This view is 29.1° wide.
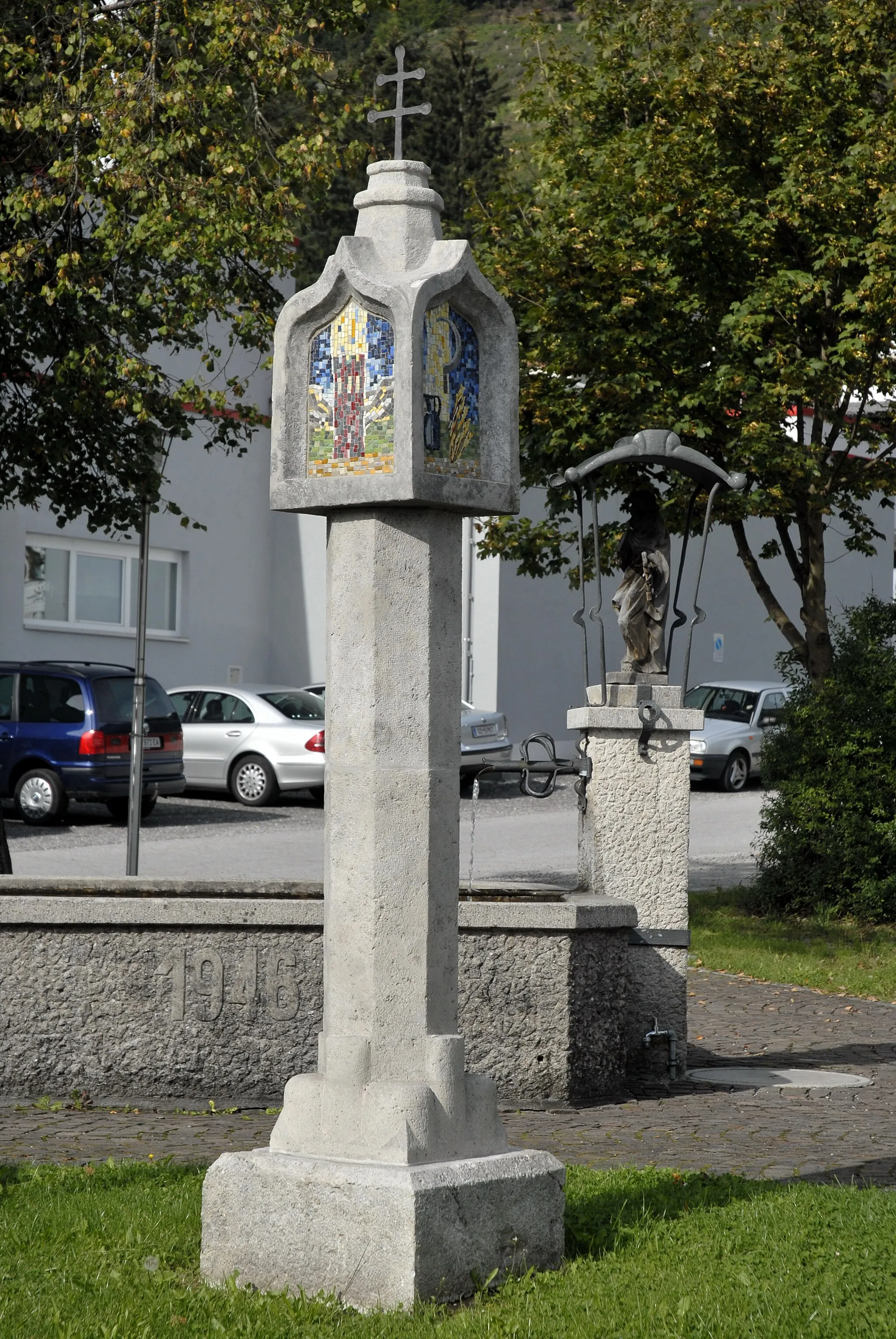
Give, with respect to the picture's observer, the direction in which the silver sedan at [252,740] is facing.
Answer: facing away from the viewer and to the left of the viewer

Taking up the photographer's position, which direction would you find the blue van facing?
facing away from the viewer and to the left of the viewer

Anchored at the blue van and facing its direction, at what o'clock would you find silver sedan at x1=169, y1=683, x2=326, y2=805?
The silver sedan is roughly at 3 o'clock from the blue van.

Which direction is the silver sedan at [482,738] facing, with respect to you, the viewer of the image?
facing away from the viewer and to the left of the viewer

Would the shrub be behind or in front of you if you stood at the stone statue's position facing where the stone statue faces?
behind

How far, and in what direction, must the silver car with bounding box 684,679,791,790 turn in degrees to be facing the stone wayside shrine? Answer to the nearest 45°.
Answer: approximately 45° to its left

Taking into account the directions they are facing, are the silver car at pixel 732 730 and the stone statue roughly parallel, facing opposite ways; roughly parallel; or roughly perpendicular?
roughly parallel

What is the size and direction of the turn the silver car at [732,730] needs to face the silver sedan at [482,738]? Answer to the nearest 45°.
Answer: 0° — it already faces it

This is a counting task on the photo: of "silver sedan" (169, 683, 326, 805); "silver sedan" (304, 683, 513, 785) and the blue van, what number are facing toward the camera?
0

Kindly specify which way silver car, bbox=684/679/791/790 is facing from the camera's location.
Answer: facing the viewer and to the left of the viewer

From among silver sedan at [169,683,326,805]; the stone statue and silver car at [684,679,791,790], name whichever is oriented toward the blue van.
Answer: the silver car

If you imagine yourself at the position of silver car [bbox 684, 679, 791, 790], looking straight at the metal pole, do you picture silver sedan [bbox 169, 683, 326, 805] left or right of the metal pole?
right

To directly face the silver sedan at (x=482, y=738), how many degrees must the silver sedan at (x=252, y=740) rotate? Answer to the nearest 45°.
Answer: approximately 135° to its right
